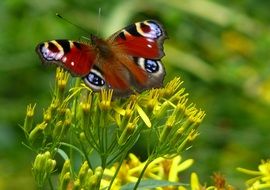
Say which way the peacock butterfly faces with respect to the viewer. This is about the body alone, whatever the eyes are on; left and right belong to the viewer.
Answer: facing away from the viewer and to the left of the viewer
